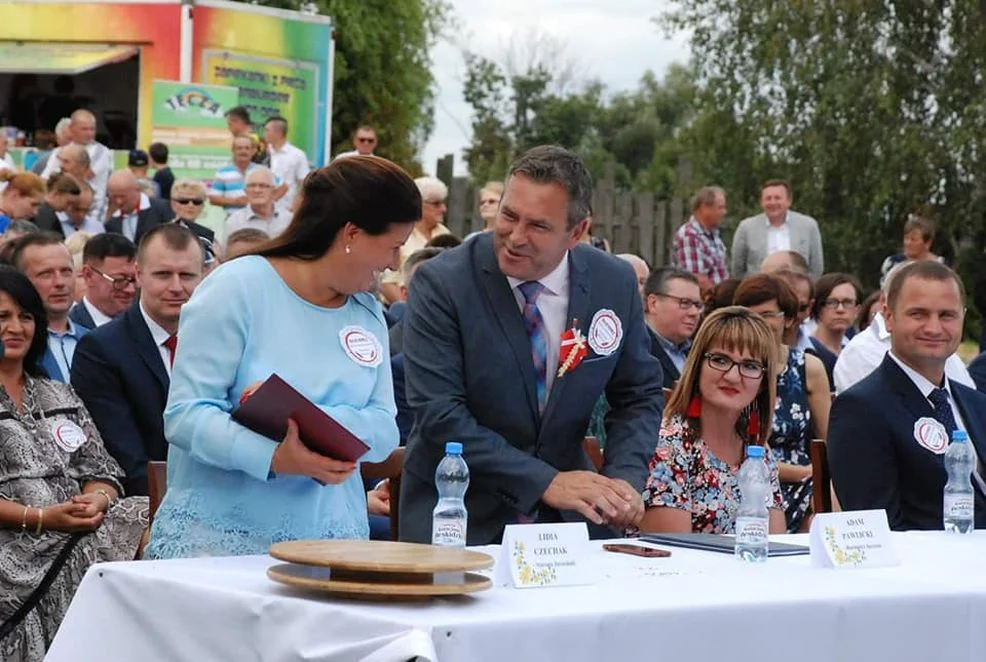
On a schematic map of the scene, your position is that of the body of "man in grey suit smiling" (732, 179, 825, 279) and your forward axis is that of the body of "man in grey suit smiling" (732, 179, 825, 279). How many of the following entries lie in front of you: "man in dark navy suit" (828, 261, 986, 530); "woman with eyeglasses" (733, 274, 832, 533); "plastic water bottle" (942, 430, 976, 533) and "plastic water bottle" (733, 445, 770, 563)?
4

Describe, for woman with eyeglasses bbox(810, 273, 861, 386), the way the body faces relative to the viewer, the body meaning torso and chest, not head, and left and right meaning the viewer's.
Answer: facing the viewer

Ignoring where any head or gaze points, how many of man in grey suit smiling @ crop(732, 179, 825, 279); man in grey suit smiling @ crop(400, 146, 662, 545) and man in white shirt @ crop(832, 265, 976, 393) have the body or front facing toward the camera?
3

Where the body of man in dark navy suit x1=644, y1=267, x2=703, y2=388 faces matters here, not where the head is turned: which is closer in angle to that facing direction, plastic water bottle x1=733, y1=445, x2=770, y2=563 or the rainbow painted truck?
the plastic water bottle

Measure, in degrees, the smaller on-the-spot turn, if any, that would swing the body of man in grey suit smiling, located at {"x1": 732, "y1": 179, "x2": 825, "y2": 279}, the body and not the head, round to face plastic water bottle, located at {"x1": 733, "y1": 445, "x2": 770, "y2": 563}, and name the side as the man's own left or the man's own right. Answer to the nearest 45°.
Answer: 0° — they already face it

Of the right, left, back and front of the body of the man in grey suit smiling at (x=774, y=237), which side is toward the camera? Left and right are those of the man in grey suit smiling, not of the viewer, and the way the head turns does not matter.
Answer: front

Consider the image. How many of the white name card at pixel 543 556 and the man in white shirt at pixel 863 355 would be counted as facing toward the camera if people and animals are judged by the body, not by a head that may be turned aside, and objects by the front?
2

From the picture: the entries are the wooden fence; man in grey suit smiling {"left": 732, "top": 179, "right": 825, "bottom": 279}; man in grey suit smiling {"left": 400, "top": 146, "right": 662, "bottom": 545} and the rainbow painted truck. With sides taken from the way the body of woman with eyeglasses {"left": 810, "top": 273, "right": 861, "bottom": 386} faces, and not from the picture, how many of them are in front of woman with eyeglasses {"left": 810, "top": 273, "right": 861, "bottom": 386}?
1

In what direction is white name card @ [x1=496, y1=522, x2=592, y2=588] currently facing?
toward the camera

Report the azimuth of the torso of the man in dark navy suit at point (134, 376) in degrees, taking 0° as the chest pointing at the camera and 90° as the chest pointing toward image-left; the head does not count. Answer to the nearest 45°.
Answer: approximately 315°

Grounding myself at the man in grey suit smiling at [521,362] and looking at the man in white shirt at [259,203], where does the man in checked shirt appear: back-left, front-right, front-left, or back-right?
front-right

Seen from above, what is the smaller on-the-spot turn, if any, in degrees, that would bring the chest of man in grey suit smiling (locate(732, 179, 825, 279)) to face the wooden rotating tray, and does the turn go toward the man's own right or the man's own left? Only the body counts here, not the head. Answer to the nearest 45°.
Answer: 0° — they already face it

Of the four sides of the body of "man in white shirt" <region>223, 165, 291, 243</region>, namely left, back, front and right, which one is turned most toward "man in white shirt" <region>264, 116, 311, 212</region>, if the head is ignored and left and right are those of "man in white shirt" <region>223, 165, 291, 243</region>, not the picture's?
back

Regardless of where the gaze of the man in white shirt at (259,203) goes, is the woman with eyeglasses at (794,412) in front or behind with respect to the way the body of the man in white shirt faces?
in front

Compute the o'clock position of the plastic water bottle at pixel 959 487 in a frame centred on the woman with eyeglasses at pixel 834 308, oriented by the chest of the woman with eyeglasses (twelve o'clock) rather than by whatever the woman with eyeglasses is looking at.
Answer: The plastic water bottle is roughly at 12 o'clock from the woman with eyeglasses.
